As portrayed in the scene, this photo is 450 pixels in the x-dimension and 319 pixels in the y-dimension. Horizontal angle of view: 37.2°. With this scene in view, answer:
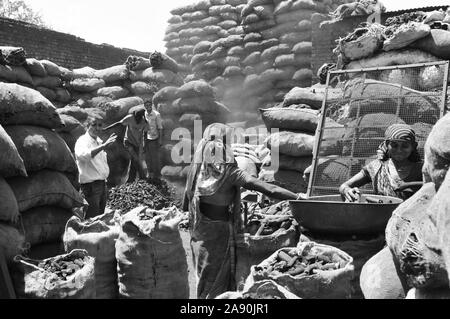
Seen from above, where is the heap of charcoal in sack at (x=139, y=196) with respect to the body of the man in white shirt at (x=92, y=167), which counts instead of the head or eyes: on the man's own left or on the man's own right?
on the man's own left

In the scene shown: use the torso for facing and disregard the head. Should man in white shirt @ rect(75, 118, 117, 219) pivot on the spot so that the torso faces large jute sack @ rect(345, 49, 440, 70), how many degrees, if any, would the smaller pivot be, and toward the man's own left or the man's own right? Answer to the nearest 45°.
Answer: approximately 45° to the man's own left

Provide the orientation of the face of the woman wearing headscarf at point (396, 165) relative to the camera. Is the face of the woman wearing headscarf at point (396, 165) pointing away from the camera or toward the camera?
toward the camera

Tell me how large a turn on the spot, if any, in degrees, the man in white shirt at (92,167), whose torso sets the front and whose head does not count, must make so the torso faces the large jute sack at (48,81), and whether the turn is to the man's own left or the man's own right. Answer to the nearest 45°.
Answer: approximately 135° to the man's own left

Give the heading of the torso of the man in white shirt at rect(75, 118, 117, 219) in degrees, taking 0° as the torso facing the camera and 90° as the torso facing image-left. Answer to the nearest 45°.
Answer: approximately 315°

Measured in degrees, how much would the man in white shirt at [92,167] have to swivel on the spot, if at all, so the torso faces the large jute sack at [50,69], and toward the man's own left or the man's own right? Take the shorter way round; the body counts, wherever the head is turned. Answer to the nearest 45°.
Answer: approximately 135° to the man's own left

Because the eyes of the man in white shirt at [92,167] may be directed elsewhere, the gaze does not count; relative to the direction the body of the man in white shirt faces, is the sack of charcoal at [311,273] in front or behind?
in front

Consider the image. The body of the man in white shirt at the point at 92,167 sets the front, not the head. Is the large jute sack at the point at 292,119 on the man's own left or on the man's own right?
on the man's own left

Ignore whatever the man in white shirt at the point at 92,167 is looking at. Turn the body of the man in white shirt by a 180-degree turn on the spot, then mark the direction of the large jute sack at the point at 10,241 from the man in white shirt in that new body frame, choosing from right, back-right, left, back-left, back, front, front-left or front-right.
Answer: back-left

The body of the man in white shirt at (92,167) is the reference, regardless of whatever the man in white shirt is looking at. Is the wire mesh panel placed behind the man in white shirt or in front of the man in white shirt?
in front

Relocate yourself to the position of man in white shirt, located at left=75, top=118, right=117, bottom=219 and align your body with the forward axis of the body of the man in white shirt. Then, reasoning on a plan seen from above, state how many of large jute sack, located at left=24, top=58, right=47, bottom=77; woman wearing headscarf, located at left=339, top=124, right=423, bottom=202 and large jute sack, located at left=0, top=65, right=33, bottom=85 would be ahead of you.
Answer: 1
